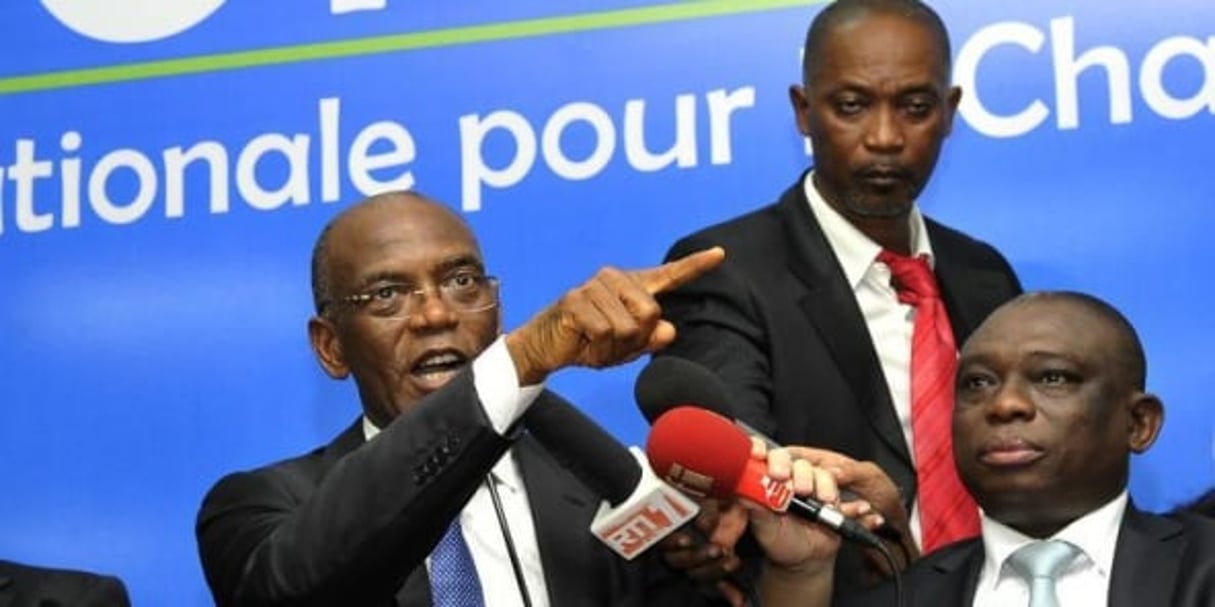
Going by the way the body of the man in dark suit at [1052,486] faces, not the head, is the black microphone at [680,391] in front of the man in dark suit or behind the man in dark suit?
in front

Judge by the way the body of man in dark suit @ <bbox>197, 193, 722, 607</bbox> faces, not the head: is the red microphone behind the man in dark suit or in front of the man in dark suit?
in front

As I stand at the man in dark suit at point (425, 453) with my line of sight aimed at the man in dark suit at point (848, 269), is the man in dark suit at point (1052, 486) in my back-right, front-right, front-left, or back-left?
front-right

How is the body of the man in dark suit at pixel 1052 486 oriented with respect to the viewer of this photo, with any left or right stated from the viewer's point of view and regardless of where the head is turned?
facing the viewer and to the left of the viewer

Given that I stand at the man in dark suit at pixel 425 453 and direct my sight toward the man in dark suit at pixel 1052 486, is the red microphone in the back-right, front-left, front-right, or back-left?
front-right

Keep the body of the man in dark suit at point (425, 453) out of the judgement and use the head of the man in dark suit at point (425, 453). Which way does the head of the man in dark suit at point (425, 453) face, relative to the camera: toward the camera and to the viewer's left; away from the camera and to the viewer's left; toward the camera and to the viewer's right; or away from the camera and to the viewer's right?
toward the camera and to the viewer's right

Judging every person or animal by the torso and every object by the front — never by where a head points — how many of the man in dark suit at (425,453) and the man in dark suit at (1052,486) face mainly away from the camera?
0

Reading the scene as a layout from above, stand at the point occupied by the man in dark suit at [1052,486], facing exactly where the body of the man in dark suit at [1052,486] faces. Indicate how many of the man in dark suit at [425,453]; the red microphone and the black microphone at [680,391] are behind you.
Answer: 0

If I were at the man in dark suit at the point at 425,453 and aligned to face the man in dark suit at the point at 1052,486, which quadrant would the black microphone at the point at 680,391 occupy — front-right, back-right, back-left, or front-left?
front-right

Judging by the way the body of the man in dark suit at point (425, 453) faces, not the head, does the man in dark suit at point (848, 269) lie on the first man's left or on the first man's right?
on the first man's left

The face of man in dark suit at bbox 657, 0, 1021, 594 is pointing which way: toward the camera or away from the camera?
toward the camera
